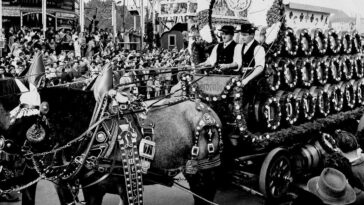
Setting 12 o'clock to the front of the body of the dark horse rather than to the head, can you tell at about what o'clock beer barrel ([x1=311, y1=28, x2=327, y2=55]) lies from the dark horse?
The beer barrel is roughly at 5 o'clock from the dark horse.

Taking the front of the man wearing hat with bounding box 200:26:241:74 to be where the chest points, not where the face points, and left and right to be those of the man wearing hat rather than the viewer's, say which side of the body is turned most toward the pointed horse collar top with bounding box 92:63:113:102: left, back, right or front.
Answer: front

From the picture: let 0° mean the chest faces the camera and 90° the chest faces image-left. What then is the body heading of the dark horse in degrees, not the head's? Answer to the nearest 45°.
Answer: approximately 90°

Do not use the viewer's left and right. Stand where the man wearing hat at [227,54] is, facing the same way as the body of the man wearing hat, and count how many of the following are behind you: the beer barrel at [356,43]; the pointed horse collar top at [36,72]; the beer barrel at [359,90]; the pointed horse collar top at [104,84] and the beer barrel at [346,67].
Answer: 3

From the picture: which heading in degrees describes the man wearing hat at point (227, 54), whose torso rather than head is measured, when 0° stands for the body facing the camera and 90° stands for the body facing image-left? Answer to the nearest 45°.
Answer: approximately 45°

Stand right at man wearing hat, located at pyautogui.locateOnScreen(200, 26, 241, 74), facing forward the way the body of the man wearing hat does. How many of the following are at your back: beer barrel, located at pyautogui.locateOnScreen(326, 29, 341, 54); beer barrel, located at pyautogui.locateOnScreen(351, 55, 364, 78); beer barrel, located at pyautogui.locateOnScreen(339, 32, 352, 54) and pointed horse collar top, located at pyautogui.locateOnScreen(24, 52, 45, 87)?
3

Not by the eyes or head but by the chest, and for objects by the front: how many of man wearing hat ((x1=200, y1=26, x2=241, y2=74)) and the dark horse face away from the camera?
0

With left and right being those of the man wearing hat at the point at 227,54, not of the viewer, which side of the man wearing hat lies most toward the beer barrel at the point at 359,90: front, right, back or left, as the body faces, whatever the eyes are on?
back

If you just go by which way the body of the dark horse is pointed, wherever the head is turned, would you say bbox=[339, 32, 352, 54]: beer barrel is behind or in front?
behind

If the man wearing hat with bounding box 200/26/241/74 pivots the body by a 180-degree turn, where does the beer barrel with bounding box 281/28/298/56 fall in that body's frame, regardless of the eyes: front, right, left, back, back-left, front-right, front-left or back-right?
front-right

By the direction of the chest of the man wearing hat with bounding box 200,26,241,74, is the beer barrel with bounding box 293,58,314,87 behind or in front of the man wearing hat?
behind
